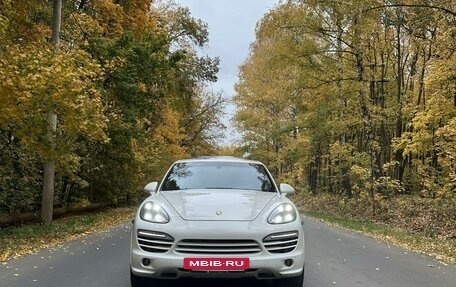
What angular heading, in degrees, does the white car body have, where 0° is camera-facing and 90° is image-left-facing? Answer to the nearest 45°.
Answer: approximately 0°
